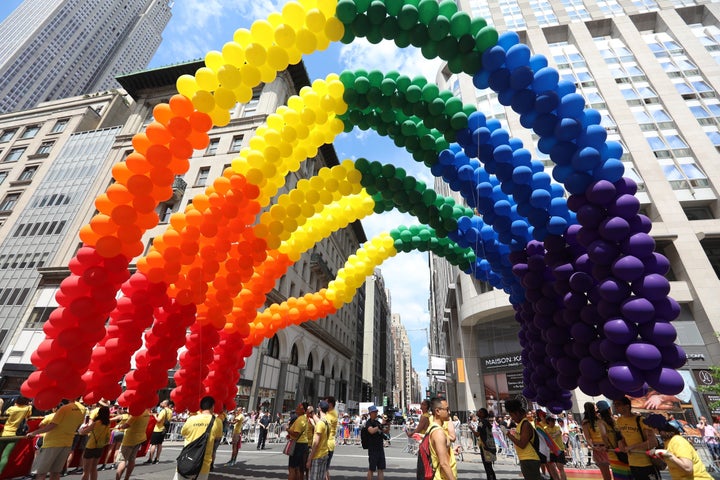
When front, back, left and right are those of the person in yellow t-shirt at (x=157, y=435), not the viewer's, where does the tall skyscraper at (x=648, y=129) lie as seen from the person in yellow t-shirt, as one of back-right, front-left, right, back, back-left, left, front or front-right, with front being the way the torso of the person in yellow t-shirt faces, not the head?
back

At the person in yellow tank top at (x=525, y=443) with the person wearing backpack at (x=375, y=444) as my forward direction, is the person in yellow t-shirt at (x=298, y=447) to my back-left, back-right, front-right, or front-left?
front-left

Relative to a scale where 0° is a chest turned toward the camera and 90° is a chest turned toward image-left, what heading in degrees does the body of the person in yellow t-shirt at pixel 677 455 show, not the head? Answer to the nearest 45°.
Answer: approximately 90°

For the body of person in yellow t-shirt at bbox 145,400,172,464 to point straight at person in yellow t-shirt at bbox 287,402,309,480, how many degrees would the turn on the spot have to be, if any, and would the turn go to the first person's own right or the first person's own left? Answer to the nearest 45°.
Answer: approximately 135° to the first person's own left

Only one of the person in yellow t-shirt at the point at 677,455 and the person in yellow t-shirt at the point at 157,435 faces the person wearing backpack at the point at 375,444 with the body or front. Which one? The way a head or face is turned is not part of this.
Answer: the person in yellow t-shirt at the point at 677,455

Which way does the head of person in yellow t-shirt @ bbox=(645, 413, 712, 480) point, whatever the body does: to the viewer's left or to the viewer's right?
to the viewer's left

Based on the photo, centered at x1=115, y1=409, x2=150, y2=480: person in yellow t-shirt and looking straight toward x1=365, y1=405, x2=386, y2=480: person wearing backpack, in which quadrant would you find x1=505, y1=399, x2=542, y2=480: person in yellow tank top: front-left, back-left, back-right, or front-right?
front-right

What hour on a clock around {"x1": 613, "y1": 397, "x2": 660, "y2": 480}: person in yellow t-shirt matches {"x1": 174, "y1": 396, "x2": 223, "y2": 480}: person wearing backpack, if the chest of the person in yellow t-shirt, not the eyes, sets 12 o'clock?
The person wearing backpack is roughly at 12 o'clock from the person in yellow t-shirt.

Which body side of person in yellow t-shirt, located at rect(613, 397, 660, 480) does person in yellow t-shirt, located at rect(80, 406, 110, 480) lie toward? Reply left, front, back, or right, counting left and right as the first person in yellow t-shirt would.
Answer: front

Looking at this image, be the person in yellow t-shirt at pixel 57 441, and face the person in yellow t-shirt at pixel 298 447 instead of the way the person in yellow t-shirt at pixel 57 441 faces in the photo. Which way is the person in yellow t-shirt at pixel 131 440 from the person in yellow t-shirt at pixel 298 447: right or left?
left

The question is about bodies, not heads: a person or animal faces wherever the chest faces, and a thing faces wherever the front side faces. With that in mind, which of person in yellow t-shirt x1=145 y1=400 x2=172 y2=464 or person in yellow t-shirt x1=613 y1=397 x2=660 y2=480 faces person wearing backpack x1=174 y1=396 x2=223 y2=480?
the person in yellow t-shirt x1=613 y1=397 x2=660 y2=480

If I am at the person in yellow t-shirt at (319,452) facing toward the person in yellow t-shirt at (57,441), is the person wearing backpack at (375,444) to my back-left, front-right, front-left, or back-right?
back-right

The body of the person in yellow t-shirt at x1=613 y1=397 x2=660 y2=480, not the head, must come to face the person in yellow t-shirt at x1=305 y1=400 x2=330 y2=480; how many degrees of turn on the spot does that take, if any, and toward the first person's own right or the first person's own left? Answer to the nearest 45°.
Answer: approximately 45° to the first person's own right
